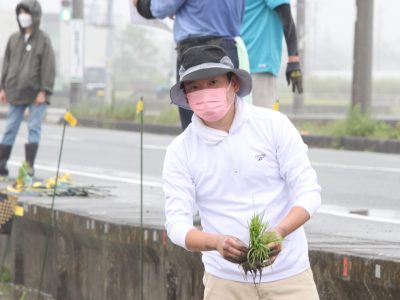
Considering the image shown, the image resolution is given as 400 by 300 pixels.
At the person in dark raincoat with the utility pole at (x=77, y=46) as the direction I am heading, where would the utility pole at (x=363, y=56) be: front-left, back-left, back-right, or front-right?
front-right

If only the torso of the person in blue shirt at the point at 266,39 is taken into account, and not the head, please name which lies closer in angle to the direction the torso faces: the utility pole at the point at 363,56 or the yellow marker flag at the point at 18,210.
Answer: the yellow marker flag

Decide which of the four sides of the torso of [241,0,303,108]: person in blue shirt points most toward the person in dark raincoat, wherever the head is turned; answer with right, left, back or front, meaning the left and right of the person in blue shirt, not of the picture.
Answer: right

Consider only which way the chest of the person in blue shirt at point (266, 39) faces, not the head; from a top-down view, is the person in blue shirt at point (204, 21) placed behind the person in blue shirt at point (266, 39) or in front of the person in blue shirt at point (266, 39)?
in front
